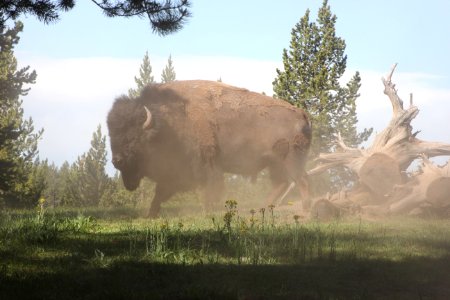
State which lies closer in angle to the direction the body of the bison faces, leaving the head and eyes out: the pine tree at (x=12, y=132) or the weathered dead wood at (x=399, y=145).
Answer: the pine tree

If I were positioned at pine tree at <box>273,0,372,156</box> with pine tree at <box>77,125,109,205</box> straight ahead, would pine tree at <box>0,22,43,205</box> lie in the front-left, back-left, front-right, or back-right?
front-left

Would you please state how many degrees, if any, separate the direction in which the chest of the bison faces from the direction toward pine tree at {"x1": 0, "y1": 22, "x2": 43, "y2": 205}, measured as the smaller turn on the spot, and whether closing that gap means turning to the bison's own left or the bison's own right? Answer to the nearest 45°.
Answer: approximately 45° to the bison's own right

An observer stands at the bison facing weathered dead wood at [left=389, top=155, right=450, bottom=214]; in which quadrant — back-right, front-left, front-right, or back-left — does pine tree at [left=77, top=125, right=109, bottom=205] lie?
back-left

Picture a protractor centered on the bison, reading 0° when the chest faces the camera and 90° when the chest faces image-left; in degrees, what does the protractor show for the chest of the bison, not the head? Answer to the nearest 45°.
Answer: approximately 90°

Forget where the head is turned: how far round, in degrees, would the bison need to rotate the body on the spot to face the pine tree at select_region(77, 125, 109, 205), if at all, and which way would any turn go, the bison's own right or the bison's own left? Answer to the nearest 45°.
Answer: approximately 90° to the bison's own right

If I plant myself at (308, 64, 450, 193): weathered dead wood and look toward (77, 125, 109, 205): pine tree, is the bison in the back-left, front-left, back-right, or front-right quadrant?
front-left

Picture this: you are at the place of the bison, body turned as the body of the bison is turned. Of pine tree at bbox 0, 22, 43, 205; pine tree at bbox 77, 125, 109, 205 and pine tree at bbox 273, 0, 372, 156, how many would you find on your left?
0

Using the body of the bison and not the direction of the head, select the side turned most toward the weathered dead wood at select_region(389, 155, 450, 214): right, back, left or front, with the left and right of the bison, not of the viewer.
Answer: back

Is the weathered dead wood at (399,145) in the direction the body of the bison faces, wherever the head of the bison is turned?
no

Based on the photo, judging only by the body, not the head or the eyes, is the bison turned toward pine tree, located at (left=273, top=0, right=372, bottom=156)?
no
